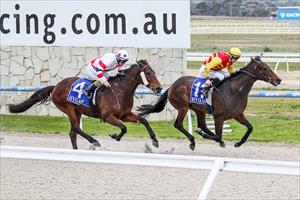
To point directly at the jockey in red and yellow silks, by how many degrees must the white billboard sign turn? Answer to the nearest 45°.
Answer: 0° — it already faces them

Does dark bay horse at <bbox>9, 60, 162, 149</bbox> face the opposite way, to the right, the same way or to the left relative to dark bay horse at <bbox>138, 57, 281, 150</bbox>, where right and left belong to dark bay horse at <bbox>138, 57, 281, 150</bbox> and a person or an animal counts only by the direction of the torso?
the same way

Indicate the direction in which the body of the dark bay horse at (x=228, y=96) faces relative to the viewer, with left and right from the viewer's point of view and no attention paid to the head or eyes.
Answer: facing to the right of the viewer

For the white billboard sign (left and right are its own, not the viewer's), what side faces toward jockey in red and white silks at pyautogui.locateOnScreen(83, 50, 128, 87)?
front

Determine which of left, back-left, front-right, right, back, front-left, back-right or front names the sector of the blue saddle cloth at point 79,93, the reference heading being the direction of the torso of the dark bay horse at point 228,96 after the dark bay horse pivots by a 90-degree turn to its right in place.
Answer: right

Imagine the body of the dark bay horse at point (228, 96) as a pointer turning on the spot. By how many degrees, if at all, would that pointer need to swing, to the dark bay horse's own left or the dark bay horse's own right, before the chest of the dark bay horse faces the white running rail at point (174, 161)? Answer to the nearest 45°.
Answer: approximately 90° to the dark bay horse's own right

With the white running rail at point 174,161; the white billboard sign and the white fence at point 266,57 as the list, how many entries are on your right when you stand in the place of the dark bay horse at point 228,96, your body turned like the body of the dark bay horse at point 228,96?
1

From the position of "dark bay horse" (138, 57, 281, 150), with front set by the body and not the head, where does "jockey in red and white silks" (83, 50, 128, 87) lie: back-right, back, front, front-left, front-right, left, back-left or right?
back

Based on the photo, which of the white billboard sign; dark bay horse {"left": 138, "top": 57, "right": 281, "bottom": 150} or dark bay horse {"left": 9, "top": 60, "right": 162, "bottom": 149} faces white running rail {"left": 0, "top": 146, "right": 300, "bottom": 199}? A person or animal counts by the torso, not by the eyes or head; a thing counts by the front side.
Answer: the white billboard sign

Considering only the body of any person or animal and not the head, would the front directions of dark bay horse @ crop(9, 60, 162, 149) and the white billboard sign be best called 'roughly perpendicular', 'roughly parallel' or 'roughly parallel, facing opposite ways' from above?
roughly perpendicular

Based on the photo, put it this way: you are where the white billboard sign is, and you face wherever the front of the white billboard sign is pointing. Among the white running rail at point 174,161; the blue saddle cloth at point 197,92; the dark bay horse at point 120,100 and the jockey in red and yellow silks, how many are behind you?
0

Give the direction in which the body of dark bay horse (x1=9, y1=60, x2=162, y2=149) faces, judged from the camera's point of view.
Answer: to the viewer's right

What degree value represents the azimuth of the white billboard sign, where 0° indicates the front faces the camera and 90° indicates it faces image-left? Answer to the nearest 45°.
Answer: approximately 0°

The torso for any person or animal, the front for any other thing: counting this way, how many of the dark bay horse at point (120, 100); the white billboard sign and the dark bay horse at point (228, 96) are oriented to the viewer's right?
2

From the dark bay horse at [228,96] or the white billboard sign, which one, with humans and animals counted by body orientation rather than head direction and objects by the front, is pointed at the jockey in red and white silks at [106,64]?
the white billboard sign

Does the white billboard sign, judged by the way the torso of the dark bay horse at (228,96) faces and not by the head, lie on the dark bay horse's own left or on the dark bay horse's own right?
on the dark bay horse's own left

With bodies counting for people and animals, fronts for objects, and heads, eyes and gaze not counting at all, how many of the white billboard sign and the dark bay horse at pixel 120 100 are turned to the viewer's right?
1

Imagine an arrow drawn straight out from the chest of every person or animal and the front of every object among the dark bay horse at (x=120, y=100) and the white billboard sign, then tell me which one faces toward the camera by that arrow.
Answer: the white billboard sign

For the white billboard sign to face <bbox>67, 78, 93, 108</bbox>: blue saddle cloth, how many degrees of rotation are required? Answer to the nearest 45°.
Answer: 0° — it already faces it
